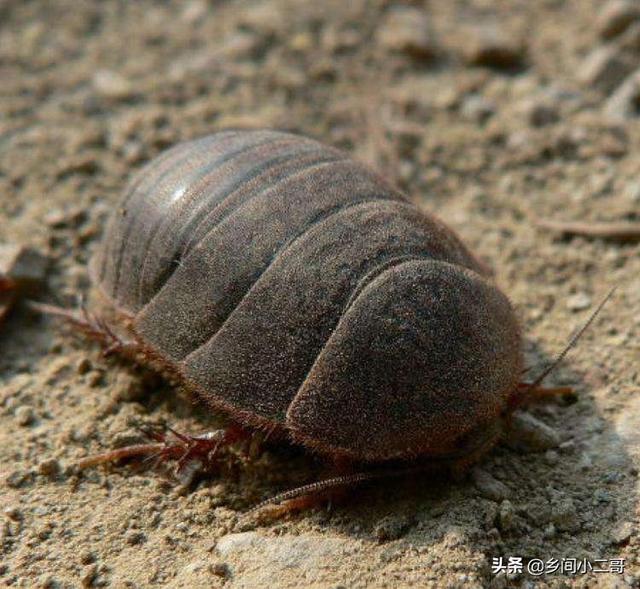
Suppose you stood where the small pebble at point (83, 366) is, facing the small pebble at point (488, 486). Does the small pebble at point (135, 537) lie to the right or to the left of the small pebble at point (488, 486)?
right

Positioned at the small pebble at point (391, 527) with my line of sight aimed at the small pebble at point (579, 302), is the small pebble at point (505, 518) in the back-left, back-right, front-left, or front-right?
front-right

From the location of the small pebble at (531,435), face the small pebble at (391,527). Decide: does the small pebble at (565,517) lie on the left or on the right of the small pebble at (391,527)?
left

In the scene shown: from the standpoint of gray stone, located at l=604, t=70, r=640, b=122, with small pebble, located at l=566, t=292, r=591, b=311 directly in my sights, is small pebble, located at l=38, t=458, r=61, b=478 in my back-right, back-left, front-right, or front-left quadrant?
front-right

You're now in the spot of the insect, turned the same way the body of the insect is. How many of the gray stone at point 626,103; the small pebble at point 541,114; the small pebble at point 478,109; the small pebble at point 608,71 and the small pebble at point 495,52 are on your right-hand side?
0

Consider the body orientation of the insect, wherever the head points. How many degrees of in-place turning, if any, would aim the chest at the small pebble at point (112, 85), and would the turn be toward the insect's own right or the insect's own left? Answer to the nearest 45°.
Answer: approximately 180°

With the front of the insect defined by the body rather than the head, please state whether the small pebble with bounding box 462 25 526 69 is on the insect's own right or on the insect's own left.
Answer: on the insect's own left

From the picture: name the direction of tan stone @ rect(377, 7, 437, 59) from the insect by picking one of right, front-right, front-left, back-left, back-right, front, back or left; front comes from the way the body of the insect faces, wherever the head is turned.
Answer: back-left

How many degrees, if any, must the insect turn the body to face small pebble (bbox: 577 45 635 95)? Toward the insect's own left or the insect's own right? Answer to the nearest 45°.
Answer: approximately 90° to the insect's own left

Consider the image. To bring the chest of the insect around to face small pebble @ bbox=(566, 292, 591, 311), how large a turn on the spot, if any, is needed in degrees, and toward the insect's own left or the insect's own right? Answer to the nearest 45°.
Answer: approximately 90° to the insect's own left

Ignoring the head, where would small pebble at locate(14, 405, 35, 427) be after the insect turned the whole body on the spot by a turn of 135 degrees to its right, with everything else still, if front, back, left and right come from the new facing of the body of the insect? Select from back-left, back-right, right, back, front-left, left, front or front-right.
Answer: front

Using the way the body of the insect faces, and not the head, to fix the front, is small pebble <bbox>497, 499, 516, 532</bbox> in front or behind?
in front

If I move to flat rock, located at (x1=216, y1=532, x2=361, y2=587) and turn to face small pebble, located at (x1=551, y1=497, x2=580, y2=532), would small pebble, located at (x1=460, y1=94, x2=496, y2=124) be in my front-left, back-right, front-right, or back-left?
front-left

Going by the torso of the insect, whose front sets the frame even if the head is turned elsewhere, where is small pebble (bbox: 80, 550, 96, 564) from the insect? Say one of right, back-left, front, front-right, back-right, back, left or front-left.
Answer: right

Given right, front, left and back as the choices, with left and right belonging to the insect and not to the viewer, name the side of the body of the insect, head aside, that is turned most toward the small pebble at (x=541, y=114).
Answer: left

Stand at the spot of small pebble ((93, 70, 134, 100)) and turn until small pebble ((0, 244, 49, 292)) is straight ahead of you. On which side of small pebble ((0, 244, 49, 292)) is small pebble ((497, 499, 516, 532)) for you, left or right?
left

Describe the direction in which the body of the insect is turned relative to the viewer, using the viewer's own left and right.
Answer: facing the viewer and to the right of the viewer

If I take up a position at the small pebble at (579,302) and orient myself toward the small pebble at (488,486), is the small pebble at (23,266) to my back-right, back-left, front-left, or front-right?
front-right
